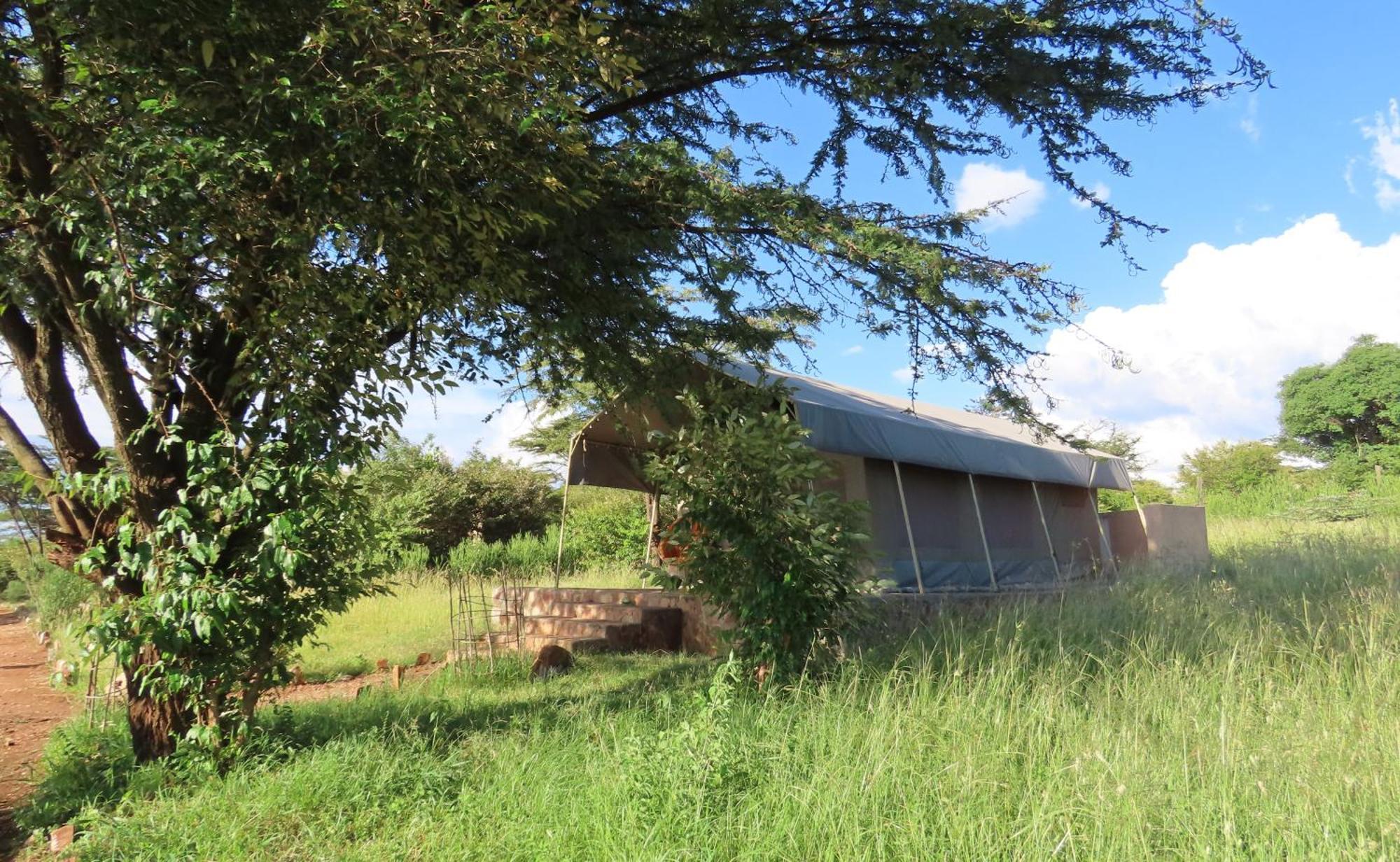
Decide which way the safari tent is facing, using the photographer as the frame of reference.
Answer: facing the viewer and to the left of the viewer

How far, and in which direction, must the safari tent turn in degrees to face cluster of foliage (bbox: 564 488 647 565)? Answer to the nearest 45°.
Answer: approximately 90° to its right

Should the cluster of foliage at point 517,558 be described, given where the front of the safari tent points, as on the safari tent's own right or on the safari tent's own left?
on the safari tent's own right

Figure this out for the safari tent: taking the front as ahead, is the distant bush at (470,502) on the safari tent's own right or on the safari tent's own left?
on the safari tent's own right

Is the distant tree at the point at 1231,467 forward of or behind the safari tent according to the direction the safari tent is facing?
behind

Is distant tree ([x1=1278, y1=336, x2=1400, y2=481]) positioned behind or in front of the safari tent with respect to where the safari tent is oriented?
behind

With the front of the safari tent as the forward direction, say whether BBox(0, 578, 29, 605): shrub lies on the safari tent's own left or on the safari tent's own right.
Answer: on the safari tent's own right
